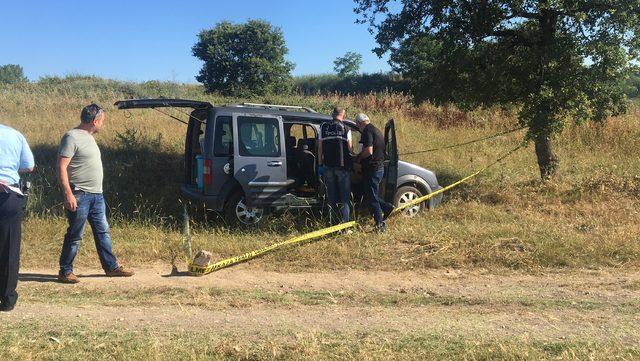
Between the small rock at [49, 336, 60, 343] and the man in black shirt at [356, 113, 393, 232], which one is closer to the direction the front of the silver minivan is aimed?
the man in black shirt

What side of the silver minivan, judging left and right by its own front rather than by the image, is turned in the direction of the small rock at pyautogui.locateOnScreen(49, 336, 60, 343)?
right

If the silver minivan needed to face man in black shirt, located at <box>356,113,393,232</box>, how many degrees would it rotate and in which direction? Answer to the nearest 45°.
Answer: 0° — it already faces them

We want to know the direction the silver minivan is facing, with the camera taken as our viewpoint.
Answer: facing to the right of the viewer

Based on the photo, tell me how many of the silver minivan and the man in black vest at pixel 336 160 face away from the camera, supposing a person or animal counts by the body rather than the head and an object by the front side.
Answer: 1

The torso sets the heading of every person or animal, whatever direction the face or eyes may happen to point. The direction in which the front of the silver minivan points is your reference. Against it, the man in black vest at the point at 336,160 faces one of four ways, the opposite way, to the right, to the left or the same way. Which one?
to the left

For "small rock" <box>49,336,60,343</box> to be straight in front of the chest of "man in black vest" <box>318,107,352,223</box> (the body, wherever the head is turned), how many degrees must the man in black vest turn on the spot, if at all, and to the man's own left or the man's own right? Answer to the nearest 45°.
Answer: approximately 135° to the man's own left

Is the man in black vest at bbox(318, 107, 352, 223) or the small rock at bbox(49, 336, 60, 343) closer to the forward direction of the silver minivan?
the man in black vest

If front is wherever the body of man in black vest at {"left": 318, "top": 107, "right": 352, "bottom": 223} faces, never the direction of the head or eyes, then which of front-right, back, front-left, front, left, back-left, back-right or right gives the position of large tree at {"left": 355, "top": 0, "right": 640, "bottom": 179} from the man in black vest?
front-right

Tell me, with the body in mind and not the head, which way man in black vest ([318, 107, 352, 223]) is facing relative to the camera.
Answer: away from the camera
